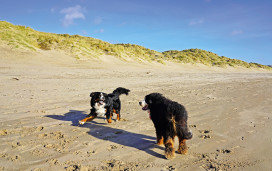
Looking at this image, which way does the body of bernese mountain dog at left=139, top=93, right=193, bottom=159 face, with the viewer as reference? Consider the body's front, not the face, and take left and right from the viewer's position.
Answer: facing away from the viewer and to the left of the viewer

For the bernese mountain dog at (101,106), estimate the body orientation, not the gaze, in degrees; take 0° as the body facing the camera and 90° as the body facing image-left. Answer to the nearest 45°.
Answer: approximately 45°
